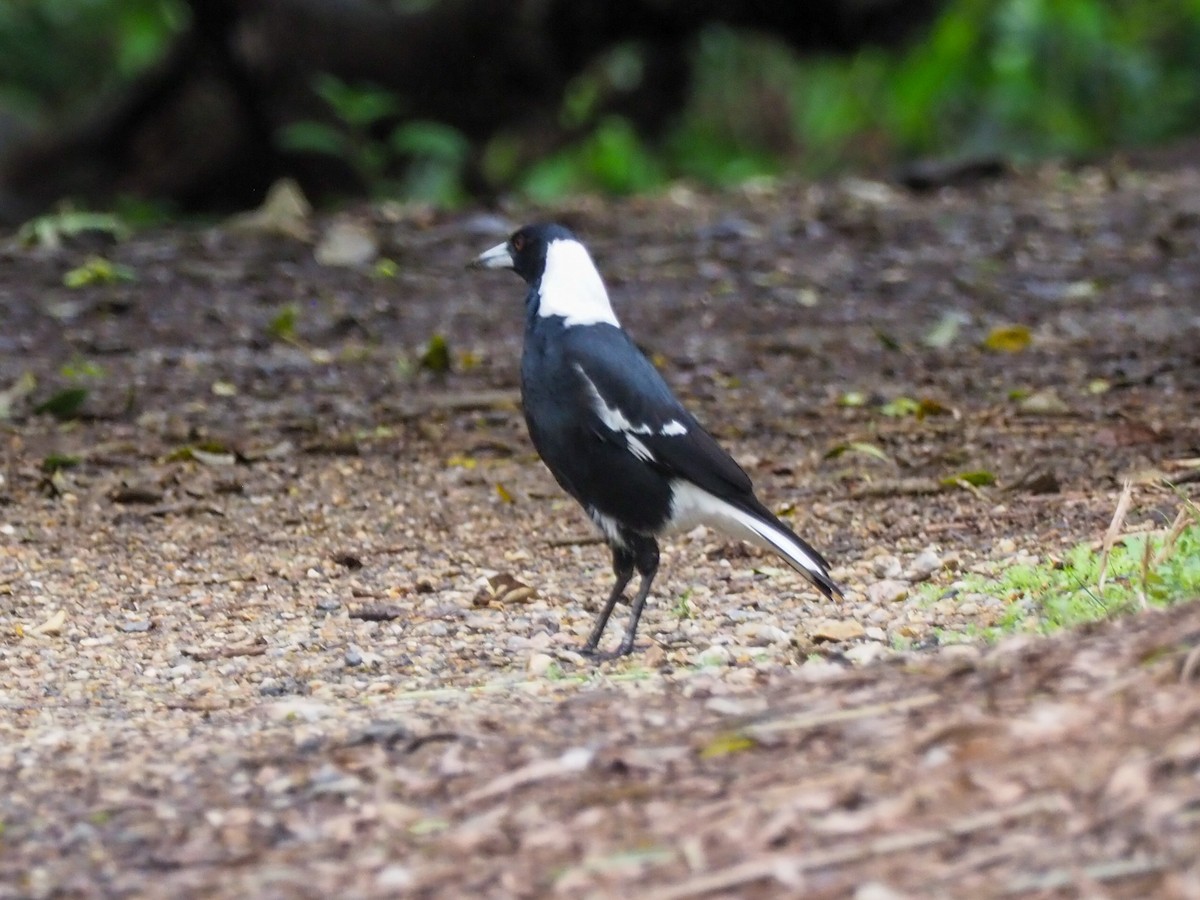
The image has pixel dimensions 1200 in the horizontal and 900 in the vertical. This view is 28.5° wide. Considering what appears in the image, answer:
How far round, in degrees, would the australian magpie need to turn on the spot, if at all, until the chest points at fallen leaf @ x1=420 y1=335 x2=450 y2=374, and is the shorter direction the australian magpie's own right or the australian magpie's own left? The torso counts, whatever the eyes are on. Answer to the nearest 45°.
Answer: approximately 90° to the australian magpie's own right

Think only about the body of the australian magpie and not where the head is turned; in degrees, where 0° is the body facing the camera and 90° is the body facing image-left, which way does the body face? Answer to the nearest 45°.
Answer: approximately 90°

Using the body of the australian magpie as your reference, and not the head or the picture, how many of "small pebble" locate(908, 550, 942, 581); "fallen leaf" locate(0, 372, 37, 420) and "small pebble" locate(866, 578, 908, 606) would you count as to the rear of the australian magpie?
2

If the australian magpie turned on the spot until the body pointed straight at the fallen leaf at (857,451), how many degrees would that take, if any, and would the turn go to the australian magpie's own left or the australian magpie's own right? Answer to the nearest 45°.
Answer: approximately 135° to the australian magpie's own right

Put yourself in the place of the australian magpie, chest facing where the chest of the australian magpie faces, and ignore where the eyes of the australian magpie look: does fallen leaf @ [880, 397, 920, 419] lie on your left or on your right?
on your right

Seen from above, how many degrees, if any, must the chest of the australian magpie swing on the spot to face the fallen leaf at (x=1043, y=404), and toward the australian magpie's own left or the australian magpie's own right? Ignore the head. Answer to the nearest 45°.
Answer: approximately 135° to the australian magpie's own right

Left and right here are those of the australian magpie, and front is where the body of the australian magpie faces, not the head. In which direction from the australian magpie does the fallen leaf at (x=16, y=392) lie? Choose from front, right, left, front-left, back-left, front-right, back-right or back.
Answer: front-right

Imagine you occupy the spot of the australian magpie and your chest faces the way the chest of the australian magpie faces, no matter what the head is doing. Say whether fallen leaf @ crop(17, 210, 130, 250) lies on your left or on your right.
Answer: on your right

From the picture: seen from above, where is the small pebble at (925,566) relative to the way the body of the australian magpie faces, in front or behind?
behind

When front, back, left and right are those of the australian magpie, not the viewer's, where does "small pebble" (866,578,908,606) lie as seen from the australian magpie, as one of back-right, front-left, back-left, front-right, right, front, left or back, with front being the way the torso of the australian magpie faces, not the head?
back

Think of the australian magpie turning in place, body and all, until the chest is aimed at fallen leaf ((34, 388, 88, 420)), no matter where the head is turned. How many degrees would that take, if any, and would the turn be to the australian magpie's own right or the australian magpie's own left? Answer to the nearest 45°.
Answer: approximately 45° to the australian magpie's own right
